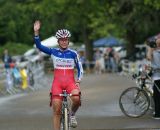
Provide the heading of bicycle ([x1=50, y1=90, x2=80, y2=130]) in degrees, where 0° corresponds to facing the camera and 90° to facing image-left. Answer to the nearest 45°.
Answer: approximately 0°

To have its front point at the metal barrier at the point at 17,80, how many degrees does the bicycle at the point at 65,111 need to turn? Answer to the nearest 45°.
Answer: approximately 180°

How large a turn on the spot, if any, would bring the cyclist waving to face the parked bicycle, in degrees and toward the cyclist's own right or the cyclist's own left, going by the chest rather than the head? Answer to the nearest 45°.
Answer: approximately 135° to the cyclist's own left

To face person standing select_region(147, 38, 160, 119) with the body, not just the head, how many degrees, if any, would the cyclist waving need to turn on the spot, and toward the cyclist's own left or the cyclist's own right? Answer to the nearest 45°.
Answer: approximately 135° to the cyclist's own left

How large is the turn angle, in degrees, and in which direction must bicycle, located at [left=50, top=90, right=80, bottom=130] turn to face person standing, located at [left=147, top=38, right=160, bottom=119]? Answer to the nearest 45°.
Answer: approximately 135° to its left

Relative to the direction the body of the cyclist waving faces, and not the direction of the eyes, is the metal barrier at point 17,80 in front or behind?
behind
